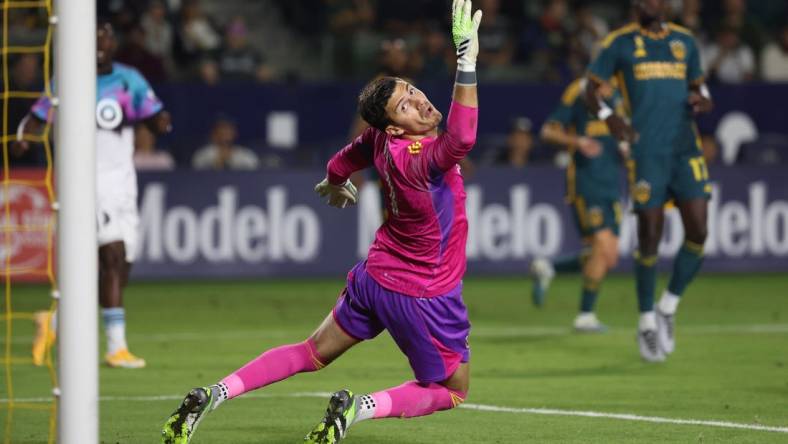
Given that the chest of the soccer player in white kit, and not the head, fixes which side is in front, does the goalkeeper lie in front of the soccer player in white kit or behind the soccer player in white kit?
in front

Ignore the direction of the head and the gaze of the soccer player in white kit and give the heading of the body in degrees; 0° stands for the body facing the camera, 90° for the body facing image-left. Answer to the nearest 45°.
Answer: approximately 0°
